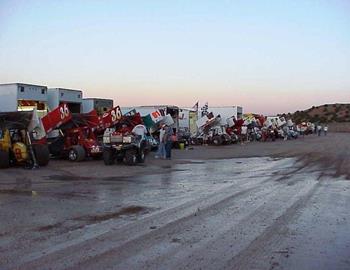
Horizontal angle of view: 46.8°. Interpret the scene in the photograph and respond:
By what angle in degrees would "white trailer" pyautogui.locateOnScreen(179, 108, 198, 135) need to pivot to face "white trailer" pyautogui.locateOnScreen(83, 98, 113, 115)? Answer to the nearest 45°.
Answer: approximately 90° to its left

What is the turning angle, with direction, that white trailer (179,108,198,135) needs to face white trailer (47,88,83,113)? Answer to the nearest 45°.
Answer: approximately 90° to its left
